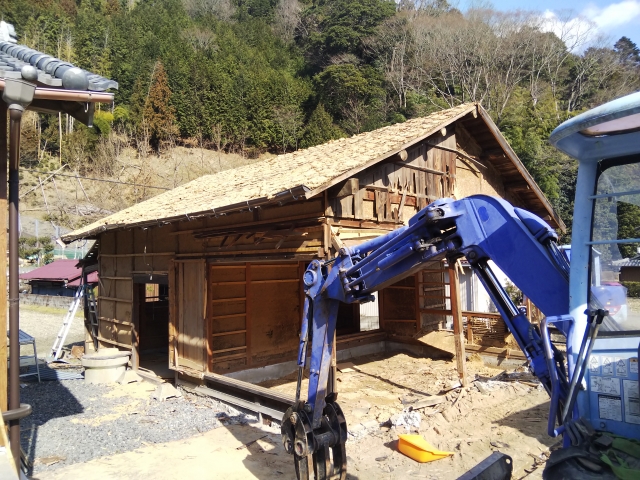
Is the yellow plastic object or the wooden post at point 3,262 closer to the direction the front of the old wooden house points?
the wooden post

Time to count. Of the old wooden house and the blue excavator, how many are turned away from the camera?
0

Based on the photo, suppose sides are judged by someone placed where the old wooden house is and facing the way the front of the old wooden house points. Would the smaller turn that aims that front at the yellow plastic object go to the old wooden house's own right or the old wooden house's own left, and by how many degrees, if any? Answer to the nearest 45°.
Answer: approximately 90° to the old wooden house's own left

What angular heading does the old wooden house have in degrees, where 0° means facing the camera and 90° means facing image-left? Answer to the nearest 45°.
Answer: approximately 45°

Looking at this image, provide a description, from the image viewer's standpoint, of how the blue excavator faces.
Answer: facing to the left of the viewer

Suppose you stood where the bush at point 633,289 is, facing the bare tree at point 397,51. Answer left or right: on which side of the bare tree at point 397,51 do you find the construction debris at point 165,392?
left

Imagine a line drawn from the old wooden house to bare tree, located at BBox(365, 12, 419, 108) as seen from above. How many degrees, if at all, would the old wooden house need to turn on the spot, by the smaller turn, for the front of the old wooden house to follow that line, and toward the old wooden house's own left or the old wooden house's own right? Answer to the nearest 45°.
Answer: approximately 135° to the old wooden house's own right

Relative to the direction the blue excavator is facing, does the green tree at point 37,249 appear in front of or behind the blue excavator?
in front

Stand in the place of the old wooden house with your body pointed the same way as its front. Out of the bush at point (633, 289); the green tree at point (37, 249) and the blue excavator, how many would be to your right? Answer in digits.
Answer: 1

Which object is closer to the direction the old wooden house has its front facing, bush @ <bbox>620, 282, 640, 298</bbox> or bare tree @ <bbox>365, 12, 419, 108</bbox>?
the bush

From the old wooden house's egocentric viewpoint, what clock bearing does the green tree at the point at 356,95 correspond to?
The green tree is roughly at 5 o'clock from the old wooden house.
